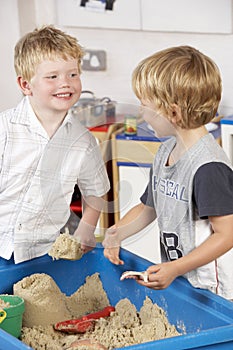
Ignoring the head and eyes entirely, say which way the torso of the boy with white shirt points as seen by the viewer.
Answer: toward the camera

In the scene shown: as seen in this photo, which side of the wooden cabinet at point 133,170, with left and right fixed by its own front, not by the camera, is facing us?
front

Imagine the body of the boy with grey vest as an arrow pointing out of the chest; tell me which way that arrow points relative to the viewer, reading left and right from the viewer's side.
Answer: facing the viewer and to the left of the viewer

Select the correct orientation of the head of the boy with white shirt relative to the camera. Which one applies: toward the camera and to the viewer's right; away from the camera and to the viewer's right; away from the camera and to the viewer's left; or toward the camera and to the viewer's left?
toward the camera and to the viewer's right
